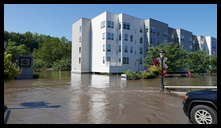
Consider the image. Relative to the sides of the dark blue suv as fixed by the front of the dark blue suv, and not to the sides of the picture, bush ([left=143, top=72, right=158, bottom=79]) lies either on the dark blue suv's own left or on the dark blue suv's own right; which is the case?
on the dark blue suv's own right

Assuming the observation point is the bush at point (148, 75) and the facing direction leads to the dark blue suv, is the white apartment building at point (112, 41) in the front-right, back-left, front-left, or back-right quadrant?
back-right

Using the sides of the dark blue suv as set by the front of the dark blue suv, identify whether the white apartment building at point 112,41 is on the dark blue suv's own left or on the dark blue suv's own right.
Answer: on the dark blue suv's own right

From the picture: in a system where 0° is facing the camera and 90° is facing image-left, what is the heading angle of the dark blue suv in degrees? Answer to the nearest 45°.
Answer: approximately 90°
